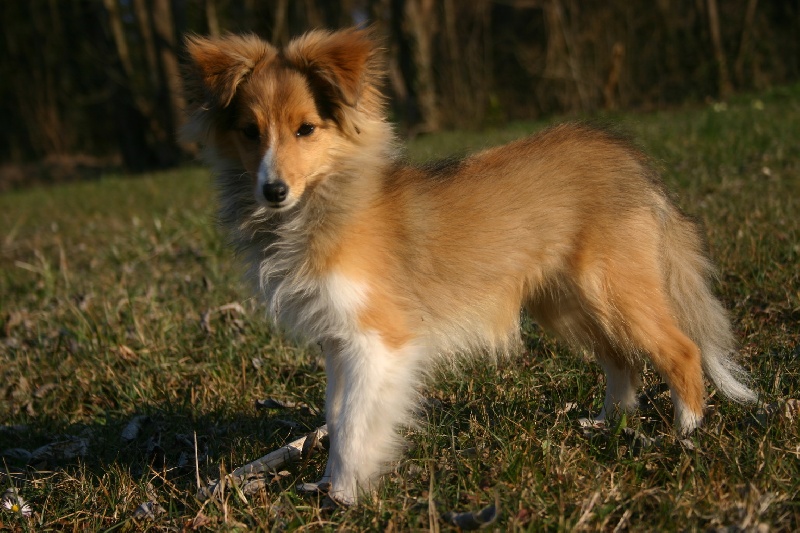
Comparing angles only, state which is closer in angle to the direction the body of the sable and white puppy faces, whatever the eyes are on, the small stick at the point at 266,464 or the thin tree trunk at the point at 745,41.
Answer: the small stick

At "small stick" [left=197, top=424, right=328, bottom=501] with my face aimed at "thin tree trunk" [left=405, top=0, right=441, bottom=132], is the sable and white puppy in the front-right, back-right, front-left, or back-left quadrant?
front-right

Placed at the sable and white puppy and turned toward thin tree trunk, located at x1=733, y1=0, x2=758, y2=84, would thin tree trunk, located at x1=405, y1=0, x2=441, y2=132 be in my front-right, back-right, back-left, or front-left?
front-left

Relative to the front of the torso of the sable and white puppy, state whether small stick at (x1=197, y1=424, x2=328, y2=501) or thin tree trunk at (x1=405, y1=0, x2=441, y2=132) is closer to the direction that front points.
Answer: the small stick

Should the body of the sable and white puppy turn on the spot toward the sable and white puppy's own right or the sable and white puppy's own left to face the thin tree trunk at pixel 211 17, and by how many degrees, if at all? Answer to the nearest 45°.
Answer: approximately 135° to the sable and white puppy's own right

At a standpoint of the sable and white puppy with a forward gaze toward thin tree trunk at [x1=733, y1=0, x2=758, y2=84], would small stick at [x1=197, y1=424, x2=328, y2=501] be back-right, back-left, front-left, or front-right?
back-left

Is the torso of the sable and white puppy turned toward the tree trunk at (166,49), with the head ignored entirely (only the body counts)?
no

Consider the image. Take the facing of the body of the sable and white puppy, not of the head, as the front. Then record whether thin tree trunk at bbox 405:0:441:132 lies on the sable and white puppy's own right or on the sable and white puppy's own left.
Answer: on the sable and white puppy's own right

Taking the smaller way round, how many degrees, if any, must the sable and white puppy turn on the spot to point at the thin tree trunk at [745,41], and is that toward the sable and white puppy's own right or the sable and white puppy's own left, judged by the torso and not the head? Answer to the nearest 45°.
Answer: approximately 180°

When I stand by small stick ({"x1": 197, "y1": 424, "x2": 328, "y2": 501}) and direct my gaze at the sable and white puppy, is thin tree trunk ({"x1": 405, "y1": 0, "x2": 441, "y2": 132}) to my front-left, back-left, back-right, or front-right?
front-left

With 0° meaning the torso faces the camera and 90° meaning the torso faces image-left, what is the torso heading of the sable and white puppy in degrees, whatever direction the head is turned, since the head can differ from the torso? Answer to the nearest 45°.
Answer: approximately 45°

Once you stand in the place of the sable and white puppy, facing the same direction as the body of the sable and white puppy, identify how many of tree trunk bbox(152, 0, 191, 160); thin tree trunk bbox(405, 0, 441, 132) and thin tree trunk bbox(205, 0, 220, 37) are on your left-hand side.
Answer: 0

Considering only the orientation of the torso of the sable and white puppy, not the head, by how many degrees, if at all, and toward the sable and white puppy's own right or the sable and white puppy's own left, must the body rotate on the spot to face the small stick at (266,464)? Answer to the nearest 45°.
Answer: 0° — it already faces it
